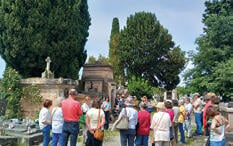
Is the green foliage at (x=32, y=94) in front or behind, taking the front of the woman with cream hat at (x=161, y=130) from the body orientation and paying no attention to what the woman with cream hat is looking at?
in front

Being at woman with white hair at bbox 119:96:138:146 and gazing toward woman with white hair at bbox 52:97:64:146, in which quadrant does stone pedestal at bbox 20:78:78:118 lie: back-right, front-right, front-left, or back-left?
front-right

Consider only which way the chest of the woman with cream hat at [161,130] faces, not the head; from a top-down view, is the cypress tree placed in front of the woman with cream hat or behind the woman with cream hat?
in front

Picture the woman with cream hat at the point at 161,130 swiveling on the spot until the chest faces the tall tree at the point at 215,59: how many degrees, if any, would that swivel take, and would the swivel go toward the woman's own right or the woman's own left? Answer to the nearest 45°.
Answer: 0° — they already face it

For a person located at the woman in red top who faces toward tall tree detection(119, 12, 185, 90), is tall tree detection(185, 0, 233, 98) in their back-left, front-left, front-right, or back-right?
front-right

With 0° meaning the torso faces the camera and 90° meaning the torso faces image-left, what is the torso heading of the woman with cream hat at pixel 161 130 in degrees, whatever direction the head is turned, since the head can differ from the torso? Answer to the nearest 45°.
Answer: approximately 180°

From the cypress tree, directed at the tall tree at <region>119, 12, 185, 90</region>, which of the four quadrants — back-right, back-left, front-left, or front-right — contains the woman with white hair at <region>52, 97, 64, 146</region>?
front-right

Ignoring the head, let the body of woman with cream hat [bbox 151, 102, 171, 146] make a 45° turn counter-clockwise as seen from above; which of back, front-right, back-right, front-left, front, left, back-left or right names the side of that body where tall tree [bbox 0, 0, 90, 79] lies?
front

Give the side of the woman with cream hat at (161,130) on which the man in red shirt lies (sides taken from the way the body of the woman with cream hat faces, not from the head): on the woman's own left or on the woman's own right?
on the woman's own left

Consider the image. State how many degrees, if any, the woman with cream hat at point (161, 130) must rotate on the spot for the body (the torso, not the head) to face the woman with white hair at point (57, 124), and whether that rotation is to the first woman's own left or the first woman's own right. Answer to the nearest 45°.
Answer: approximately 90° to the first woman's own left

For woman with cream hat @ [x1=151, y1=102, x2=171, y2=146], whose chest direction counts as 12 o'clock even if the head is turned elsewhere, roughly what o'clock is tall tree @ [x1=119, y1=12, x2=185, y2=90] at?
The tall tree is roughly at 12 o'clock from the woman with cream hat.
